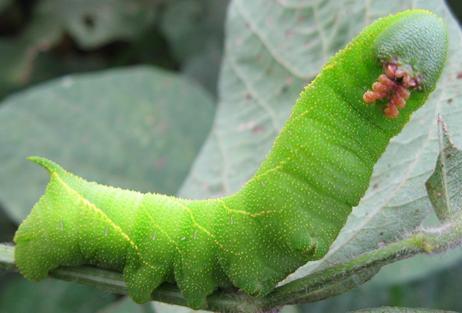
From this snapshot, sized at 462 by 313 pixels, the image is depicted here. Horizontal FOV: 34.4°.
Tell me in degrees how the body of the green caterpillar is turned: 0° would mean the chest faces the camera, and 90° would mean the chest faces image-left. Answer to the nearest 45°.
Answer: approximately 270°

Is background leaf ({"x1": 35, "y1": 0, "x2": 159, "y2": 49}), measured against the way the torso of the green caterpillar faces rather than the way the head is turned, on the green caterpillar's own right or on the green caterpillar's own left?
on the green caterpillar's own left

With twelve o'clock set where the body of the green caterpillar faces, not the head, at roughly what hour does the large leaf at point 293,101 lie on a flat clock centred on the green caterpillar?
The large leaf is roughly at 9 o'clock from the green caterpillar.

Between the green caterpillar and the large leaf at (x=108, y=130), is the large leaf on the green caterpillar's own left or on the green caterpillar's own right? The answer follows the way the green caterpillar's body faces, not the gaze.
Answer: on the green caterpillar's own left

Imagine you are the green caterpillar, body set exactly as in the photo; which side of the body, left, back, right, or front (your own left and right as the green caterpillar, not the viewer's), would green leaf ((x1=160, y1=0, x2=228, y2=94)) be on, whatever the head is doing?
left
